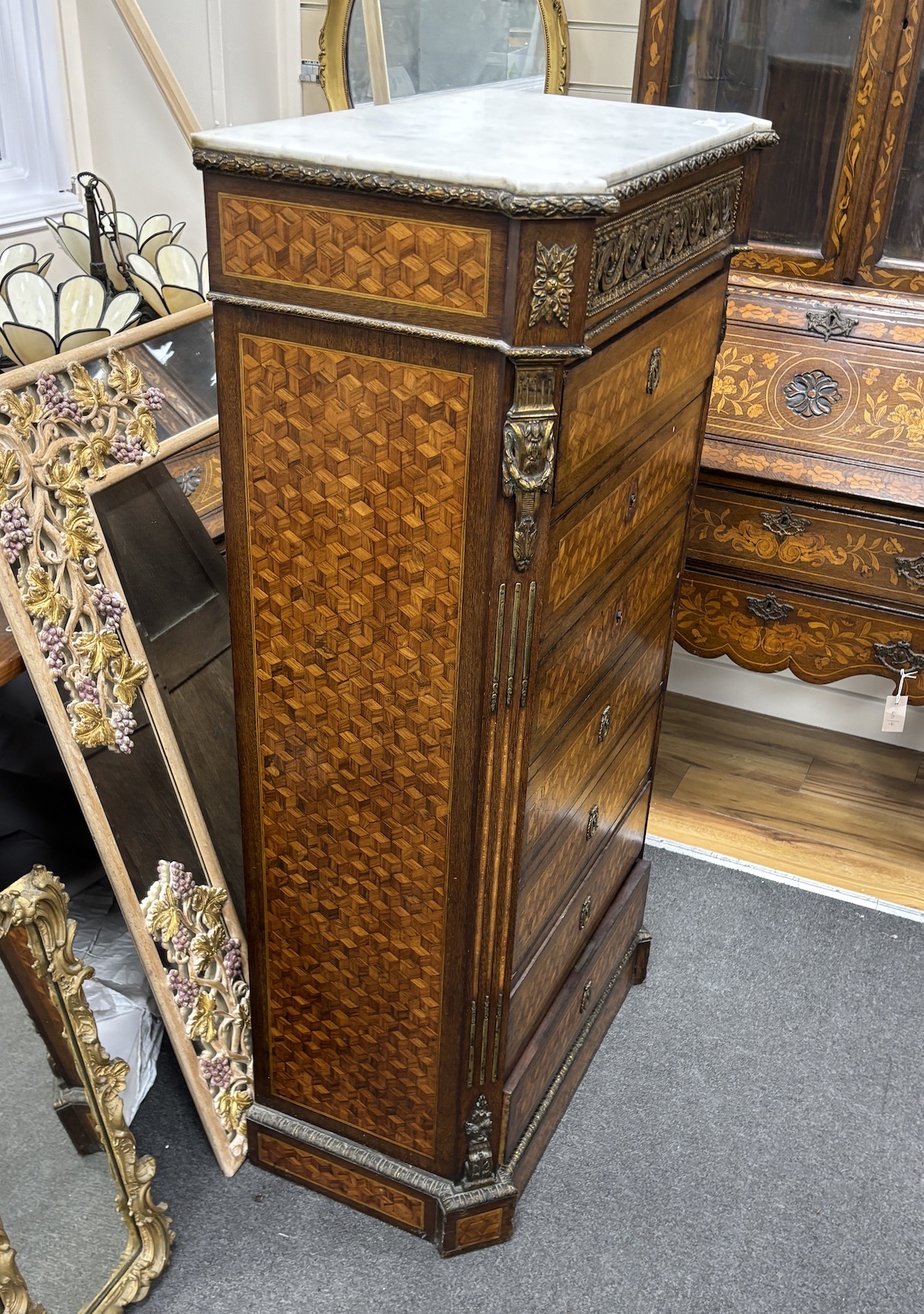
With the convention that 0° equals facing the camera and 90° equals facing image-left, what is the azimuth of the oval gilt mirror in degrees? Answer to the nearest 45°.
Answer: approximately 0°

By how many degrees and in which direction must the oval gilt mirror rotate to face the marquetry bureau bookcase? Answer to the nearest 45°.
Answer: approximately 45° to its left

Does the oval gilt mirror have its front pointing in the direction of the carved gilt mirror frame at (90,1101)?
yes

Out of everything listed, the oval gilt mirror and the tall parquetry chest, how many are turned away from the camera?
0

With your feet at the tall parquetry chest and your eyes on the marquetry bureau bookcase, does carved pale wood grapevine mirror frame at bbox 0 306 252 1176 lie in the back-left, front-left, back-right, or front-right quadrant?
back-left

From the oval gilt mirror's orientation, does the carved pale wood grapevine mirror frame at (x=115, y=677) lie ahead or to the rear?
ahead

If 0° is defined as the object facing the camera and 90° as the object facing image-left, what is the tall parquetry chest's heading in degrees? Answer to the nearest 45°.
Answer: approximately 315°

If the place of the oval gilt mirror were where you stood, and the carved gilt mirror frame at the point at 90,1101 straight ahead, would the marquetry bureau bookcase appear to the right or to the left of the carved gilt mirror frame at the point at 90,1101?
left

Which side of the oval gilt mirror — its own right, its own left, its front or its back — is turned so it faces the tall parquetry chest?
front
